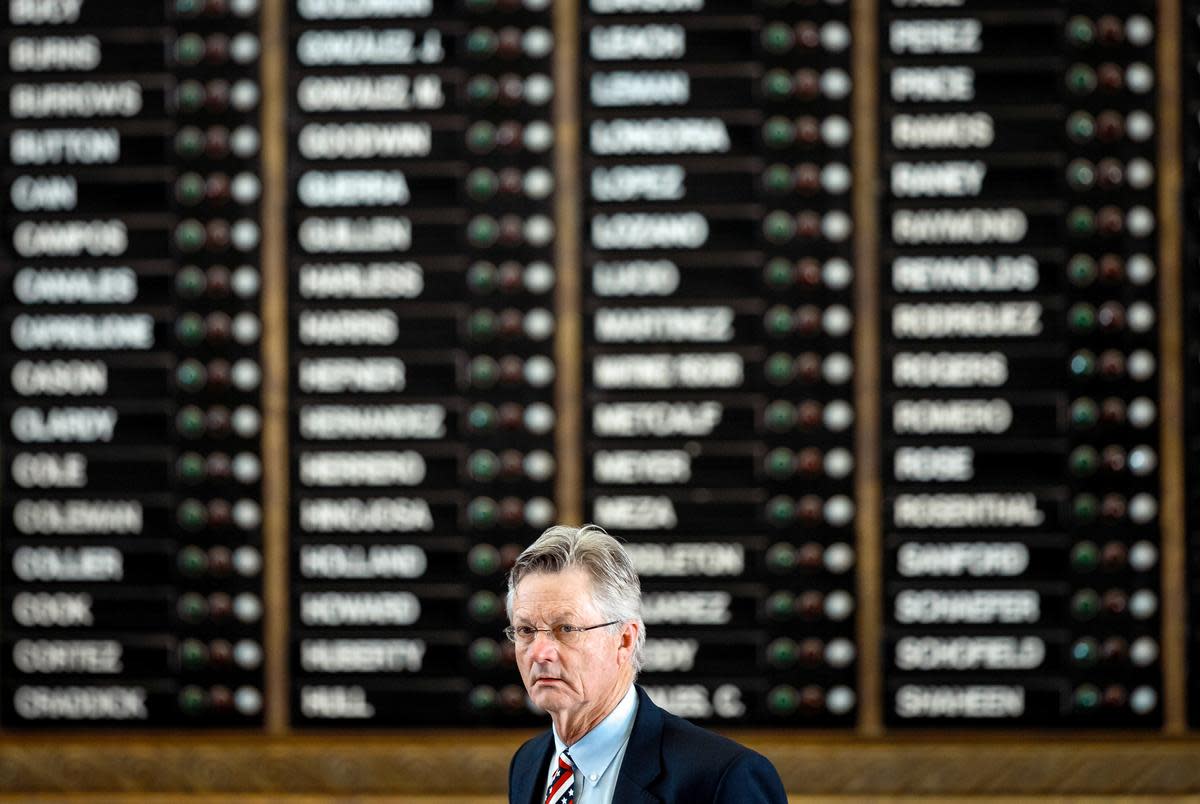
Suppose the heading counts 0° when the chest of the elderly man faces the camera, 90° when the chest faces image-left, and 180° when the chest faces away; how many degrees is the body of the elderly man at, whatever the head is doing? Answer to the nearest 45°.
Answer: approximately 45°
